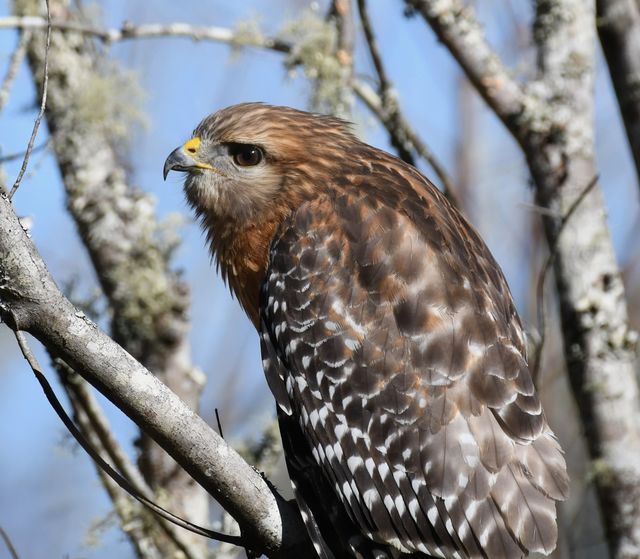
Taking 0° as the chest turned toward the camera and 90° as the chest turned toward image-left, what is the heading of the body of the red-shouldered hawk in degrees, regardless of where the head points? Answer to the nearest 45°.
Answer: approximately 90°

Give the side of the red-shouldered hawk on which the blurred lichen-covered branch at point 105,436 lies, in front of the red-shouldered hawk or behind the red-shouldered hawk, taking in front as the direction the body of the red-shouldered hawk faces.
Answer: in front

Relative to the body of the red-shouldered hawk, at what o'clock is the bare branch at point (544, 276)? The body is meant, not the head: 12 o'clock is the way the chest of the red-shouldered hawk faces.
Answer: The bare branch is roughly at 3 o'clock from the red-shouldered hawk.

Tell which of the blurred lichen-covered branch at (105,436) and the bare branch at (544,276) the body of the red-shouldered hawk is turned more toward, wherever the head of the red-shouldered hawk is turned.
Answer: the blurred lichen-covered branch
